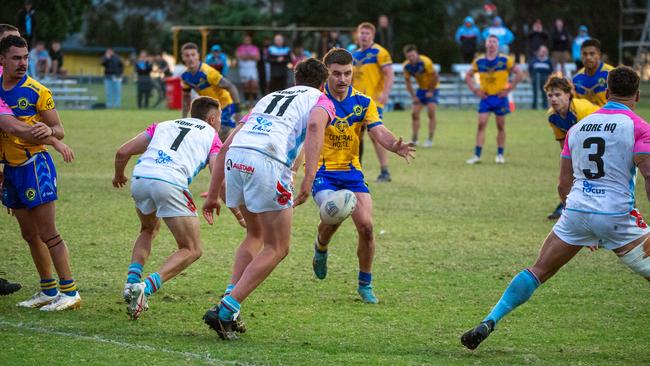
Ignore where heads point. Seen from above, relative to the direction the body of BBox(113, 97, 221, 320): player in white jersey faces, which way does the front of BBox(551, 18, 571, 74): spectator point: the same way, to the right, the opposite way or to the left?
the opposite way

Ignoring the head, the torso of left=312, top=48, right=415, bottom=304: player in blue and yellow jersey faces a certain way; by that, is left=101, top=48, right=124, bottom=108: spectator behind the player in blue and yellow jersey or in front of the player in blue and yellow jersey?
behind

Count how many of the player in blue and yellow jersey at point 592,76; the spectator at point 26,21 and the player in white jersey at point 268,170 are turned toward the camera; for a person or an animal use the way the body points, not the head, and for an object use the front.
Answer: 2

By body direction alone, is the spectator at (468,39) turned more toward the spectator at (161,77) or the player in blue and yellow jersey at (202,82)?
the player in blue and yellow jersey

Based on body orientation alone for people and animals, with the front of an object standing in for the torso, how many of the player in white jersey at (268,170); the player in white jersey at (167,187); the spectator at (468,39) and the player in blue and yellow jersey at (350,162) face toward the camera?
2

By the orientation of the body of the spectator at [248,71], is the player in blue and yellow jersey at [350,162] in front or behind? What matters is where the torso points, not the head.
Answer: in front

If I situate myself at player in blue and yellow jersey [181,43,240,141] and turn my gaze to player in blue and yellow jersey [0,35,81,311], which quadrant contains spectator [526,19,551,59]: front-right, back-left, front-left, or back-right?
back-left

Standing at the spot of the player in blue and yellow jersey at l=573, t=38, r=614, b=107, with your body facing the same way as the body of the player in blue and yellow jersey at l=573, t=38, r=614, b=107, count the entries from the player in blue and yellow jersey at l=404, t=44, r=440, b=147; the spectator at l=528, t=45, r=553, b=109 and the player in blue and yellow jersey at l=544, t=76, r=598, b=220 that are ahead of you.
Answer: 1

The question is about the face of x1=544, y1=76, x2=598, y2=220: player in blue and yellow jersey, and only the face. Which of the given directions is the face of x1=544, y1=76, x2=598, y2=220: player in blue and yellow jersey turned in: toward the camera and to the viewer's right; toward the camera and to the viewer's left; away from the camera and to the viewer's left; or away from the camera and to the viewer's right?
toward the camera and to the viewer's left

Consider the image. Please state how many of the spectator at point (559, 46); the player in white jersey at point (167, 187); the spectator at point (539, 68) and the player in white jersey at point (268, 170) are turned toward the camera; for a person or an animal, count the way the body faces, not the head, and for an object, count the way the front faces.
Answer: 2

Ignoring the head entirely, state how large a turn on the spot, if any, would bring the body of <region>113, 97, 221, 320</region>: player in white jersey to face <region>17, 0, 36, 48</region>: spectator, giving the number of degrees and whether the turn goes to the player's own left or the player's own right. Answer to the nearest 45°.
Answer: approximately 45° to the player's own left

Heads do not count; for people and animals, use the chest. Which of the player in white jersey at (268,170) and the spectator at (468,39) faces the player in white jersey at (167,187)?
the spectator

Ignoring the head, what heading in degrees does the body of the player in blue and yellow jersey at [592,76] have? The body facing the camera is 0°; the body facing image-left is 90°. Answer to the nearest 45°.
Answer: approximately 0°

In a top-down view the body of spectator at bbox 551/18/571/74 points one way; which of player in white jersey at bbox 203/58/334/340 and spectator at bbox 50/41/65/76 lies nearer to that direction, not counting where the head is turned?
the player in white jersey
